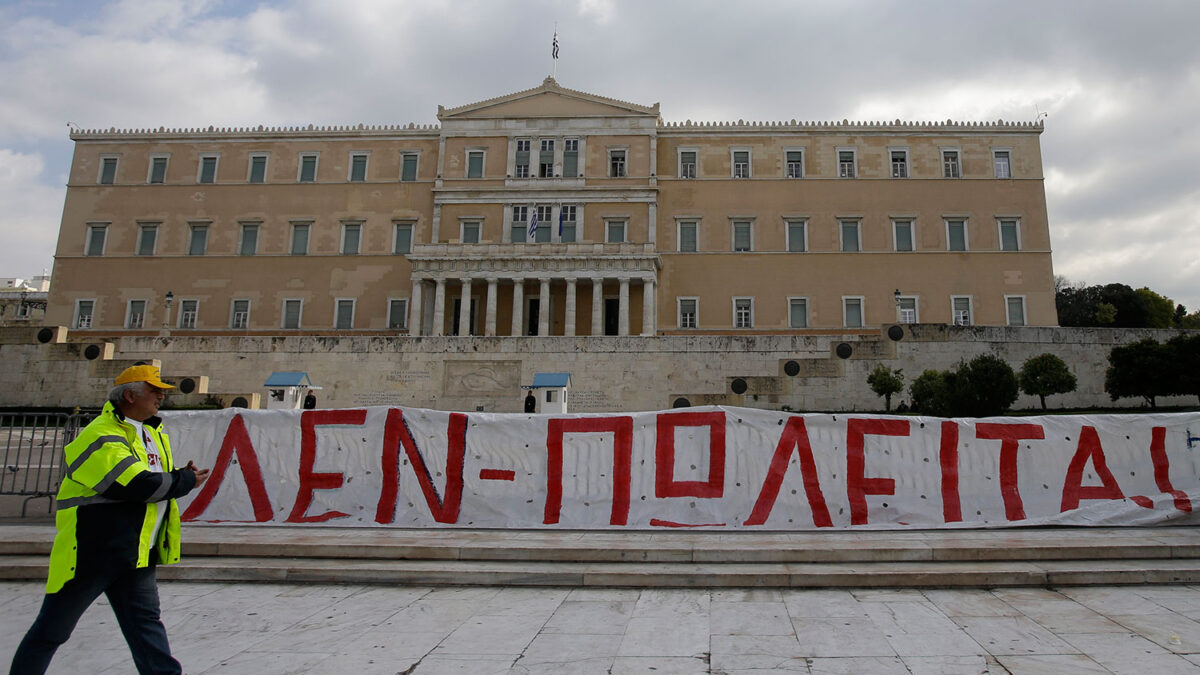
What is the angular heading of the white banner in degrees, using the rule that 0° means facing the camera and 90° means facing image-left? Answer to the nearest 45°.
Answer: approximately 0°

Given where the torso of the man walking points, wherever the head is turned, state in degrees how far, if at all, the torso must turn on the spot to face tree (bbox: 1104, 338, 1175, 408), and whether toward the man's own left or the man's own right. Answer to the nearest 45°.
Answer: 0° — they already face it

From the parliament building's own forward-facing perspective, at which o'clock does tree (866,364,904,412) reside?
The tree is roughly at 11 o'clock from the parliament building.

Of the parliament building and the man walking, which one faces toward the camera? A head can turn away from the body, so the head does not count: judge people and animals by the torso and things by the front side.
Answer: the parliament building

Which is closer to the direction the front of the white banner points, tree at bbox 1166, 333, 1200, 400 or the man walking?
the man walking

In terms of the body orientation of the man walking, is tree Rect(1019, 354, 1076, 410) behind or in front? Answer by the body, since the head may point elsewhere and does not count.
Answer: in front

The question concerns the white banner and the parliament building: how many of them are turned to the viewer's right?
0

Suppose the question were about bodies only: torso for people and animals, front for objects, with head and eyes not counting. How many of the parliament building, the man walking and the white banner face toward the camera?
2

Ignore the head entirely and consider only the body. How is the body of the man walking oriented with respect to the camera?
to the viewer's right

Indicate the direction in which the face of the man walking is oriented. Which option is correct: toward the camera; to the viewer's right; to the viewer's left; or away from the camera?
to the viewer's right

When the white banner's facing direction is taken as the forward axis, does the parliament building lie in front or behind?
behind

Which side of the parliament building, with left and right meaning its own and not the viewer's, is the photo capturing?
front

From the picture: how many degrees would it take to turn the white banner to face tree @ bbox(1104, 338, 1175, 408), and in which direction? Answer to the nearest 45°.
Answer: approximately 135° to its left
